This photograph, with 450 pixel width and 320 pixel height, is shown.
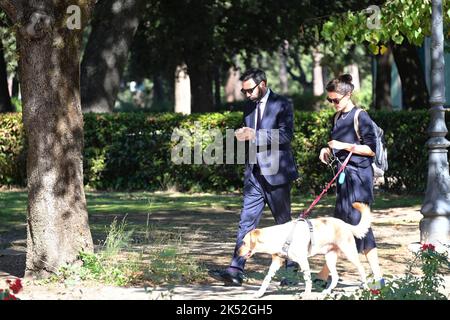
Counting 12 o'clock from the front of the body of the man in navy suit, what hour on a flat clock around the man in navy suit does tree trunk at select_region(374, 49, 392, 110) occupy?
The tree trunk is roughly at 5 o'clock from the man in navy suit.

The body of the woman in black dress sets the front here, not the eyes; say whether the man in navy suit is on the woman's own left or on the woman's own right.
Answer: on the woman's own right

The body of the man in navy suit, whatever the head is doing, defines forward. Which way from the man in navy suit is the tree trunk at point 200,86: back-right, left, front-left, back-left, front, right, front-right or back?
back-right

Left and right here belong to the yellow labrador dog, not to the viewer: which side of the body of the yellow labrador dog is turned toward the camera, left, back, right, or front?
left

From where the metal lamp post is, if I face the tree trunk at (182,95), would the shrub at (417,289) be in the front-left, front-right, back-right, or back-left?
back-left

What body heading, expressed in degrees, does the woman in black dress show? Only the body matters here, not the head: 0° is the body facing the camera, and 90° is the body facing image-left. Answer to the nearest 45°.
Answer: approximately 45°

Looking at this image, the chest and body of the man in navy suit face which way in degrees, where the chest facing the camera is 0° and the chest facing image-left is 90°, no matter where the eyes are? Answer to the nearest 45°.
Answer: approximately 45°
